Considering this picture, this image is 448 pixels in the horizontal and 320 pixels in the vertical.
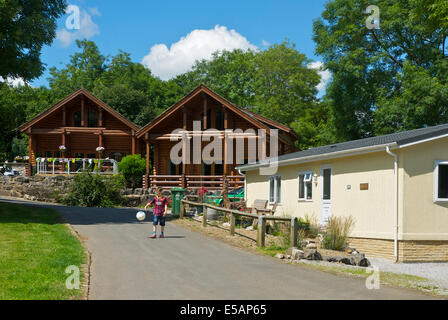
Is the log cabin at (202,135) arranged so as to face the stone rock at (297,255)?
yes

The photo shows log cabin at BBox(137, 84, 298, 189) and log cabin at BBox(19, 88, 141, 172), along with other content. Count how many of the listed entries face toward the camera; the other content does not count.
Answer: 2

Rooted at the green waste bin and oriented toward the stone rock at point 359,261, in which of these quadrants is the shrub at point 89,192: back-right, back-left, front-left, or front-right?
back-right

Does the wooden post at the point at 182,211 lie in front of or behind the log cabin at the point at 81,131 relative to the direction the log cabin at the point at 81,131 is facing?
in front

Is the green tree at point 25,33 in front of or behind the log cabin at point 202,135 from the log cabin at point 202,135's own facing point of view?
in front

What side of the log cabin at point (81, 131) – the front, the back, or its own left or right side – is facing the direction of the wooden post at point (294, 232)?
front

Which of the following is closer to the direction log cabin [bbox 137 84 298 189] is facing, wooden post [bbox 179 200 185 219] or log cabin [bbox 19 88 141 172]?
the wooden post

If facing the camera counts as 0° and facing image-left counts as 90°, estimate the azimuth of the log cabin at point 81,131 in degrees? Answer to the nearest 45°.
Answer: approximately 0°

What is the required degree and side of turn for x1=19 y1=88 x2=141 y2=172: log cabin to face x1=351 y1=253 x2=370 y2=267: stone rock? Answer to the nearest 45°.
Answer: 0° — it already faces it

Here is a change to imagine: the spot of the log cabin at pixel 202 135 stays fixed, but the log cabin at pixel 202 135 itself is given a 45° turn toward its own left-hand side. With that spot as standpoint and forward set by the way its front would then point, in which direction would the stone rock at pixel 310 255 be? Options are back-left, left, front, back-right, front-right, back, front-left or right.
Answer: front-right

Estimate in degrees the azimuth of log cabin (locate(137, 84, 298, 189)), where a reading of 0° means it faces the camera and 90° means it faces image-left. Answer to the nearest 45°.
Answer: approximately 0°

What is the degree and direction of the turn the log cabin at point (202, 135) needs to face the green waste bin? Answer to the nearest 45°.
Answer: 0° — it already faces it

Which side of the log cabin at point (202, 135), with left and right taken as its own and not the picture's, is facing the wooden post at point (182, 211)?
front
